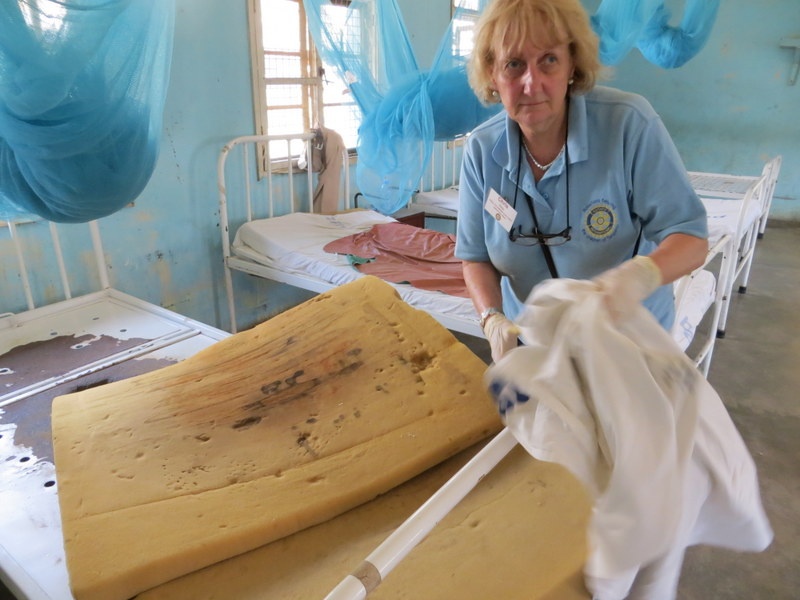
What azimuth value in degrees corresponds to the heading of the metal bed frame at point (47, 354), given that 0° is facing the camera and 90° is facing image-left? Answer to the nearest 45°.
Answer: approximately 315°

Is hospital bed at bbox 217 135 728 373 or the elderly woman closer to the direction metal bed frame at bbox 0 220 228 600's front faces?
the elderly woman

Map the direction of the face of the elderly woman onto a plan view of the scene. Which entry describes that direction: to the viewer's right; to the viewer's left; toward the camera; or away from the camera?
toward the camera

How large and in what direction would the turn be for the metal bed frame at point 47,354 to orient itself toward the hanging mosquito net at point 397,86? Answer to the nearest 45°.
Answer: approximately 90° to its left

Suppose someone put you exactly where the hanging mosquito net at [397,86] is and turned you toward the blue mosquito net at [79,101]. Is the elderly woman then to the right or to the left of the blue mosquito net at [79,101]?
left

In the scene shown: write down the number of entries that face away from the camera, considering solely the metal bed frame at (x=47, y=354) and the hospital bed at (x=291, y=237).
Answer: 0

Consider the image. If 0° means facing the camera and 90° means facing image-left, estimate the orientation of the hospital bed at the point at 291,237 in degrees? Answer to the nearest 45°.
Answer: approximately 315°
